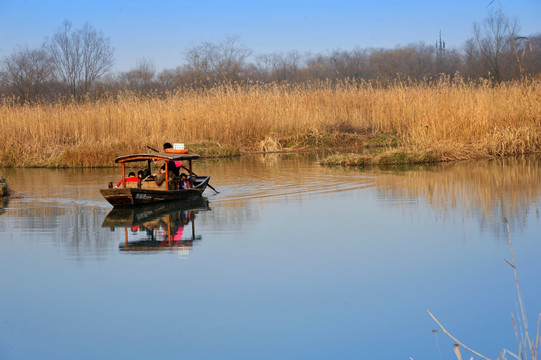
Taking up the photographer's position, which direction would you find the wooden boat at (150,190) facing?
facing the viewer and to the left of the viewer
